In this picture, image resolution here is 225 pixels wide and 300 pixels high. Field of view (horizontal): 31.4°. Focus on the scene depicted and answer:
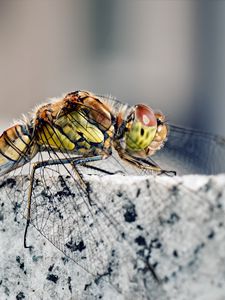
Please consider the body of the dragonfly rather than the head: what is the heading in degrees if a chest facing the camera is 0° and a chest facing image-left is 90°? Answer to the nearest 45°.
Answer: approximately 270°
